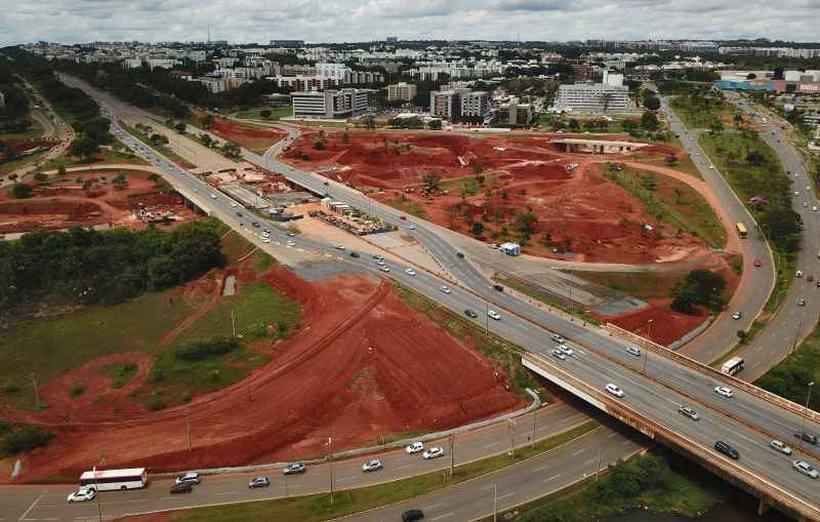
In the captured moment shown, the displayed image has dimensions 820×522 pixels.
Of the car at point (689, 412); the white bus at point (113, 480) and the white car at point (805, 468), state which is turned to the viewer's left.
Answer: the white bus

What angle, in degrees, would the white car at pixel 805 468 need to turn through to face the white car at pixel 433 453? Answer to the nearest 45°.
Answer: approximately 135° to its right

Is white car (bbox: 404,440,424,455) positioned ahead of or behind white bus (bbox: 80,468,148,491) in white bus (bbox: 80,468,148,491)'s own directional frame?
behind

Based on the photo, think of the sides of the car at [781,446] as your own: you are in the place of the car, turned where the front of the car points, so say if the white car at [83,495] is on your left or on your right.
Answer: on your right

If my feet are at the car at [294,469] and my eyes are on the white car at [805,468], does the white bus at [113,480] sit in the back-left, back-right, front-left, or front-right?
back-right

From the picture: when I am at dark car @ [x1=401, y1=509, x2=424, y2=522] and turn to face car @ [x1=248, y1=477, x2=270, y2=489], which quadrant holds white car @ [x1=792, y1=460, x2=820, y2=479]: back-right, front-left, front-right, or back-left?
back-right

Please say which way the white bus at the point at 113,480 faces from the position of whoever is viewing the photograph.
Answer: facing to the left of the viewer

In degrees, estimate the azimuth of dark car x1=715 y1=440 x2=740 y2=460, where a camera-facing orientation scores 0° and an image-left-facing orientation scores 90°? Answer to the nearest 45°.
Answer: approximately 315°

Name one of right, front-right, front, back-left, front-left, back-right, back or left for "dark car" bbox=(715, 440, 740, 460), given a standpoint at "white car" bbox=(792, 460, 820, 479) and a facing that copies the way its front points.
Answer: back-right

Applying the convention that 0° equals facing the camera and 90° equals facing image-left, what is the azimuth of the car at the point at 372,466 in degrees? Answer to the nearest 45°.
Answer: approximately 45°

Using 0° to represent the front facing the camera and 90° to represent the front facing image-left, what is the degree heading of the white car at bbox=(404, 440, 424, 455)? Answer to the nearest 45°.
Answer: approximately 45°

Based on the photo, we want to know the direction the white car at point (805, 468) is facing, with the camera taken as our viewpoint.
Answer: facing the viewer and to the right of the viewer

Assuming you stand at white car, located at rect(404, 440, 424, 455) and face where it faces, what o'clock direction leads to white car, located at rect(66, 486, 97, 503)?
white car, located at rect(66, 486, 97, 503) is roughly at 1 o'clock from white car, located at rect(404, 440, 424, 455).
